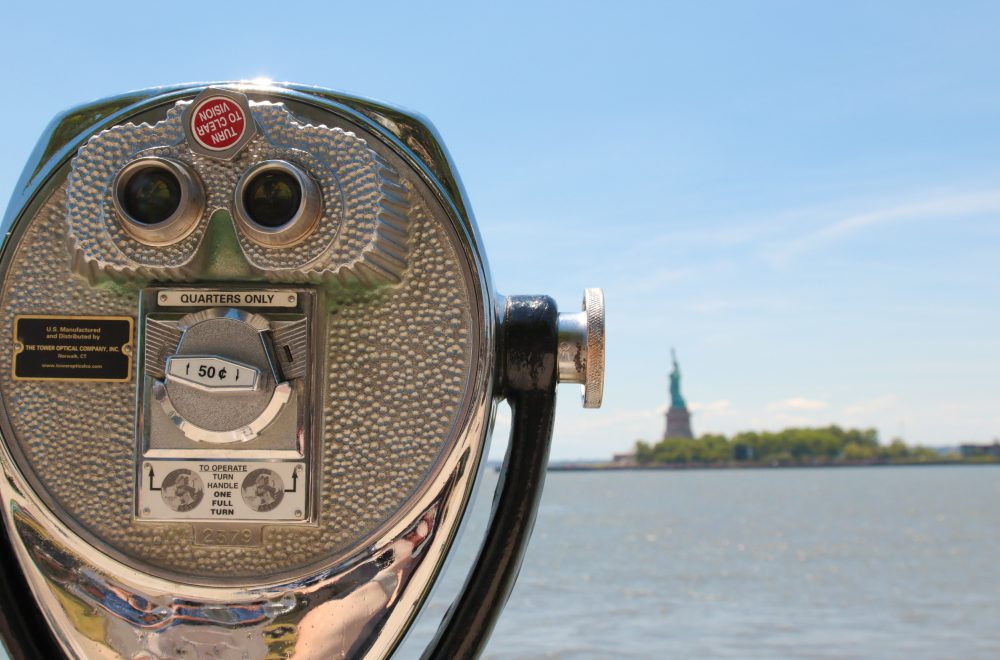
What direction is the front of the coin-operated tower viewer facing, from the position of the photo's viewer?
facing the viewer
